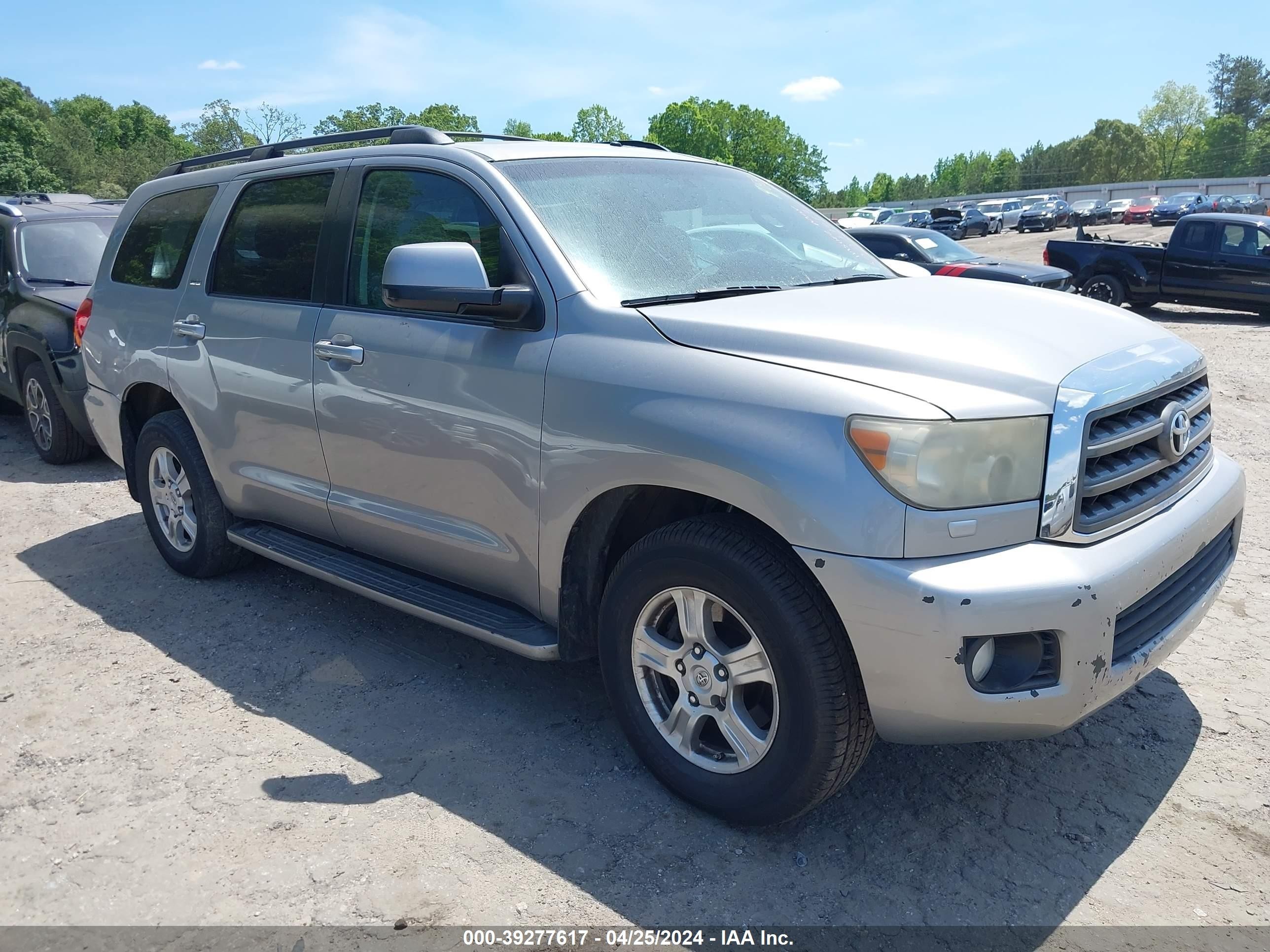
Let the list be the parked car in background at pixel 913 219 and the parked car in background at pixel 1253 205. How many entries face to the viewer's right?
0

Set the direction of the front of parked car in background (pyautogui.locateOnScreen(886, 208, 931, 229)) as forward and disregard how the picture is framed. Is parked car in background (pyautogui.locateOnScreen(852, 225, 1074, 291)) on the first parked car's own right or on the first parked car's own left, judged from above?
on the first parked car's own left

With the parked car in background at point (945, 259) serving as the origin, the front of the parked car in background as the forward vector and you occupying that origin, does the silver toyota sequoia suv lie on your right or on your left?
on your right

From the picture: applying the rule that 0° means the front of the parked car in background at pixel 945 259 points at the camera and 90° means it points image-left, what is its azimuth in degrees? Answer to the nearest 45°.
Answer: approximately 315°

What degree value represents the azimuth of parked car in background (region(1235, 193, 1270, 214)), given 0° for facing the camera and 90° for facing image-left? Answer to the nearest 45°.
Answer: approximately 45°

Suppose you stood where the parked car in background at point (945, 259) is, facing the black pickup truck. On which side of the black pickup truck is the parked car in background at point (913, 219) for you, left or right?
left

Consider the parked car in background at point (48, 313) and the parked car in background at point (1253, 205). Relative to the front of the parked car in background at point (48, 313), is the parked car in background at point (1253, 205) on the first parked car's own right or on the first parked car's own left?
on the first parked car's own left

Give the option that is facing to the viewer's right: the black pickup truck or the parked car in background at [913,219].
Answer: the black pickup truck

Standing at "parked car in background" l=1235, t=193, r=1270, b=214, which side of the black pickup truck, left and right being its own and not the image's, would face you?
left

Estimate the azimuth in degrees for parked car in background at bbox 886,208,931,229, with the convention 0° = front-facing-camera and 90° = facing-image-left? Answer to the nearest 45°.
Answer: approximately 45°

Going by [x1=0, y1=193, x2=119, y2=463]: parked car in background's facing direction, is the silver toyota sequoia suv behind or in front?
in front

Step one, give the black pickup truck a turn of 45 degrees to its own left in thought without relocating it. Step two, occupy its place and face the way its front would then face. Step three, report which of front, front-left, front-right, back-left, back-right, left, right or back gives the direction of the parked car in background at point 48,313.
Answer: back

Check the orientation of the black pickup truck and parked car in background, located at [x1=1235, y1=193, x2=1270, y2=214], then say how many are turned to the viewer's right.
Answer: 1

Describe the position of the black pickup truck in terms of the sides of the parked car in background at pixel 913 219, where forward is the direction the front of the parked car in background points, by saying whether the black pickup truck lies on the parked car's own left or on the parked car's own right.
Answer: on the parked car's own left

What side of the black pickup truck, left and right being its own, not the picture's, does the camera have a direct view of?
right

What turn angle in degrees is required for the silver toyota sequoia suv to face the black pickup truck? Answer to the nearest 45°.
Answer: approximately 90° to its left
